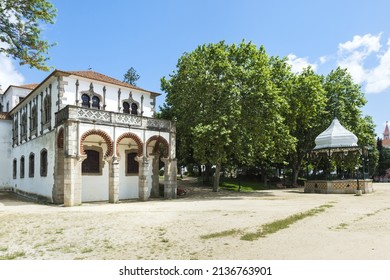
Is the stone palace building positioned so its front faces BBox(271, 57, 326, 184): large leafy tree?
no

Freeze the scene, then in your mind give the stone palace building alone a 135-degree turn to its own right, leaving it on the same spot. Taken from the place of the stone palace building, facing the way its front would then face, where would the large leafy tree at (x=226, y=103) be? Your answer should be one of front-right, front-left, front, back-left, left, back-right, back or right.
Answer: back

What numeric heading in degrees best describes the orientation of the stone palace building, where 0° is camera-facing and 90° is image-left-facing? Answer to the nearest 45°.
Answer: approximately 315°

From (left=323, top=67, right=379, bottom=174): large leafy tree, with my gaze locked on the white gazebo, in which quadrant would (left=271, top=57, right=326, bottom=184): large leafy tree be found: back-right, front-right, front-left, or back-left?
front-right

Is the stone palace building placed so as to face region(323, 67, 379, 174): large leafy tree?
no

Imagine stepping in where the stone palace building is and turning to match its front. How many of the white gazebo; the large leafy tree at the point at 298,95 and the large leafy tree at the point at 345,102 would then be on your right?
0

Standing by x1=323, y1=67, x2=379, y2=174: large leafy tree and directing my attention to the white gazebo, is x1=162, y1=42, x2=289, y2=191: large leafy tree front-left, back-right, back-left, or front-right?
front-right
